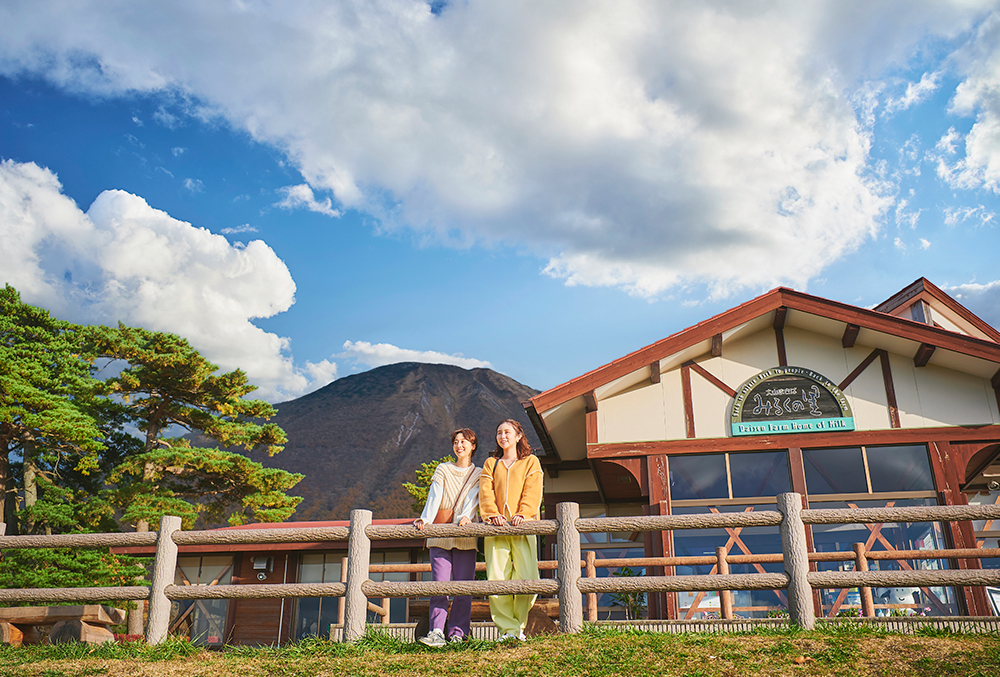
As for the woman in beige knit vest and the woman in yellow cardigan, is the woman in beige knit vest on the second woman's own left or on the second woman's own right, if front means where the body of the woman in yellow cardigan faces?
on the second woman's own right

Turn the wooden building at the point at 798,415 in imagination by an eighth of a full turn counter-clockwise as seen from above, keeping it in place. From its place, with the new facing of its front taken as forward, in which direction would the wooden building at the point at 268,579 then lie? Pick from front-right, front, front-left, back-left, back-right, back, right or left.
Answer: back-right

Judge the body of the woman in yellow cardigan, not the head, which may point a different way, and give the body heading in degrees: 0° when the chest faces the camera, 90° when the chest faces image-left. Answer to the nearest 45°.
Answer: approximately 0°

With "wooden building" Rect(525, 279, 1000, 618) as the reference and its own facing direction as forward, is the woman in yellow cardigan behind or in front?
in front

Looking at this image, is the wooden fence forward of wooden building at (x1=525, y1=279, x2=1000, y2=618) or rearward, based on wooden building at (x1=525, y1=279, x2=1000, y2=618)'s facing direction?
forward

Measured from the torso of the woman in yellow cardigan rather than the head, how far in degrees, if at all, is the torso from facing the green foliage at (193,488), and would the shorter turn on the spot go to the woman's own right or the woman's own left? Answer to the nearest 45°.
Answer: approximately 135° to the woman's own right

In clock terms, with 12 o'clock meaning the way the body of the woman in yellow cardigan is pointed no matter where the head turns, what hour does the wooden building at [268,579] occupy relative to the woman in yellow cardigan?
The wooden building is roughly at 5 o'clock from the woman in yellow cardigan.

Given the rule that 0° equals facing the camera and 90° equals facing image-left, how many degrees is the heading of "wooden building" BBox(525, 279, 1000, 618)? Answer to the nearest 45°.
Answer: approximately 0°

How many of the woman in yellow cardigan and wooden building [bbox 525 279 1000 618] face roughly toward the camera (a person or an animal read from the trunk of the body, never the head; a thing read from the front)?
2

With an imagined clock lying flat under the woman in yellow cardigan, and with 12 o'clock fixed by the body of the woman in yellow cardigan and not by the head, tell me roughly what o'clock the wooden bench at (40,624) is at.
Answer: The wooden bench is roughly at 4 o'clock from the woman in yellow cardigan.

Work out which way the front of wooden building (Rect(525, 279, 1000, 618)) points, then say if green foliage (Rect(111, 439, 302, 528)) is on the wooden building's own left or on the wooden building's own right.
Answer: on the wooden building's own right
